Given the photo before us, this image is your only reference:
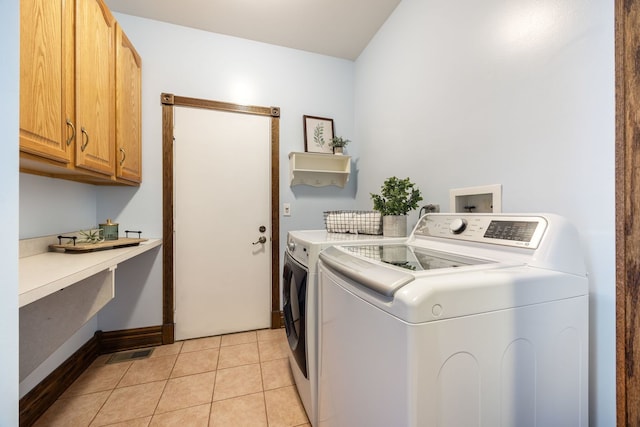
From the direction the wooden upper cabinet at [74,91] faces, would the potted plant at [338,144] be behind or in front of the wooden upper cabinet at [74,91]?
in front

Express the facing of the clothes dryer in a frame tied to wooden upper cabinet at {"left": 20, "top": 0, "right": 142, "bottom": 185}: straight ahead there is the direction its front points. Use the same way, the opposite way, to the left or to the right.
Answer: the opposite way

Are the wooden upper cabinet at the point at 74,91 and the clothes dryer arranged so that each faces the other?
yes

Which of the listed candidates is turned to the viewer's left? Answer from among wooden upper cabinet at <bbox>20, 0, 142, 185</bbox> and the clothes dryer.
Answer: the clothes dryer

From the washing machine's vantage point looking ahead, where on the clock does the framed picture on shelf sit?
The framed picture on shelf is roughly at 3 o'clock from the washing machine.

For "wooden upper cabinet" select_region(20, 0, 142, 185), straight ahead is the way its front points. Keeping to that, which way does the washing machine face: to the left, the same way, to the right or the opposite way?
the opposite way

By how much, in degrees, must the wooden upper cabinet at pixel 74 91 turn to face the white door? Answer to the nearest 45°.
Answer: approximately 90° to its left

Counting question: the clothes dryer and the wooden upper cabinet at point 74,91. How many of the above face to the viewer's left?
1

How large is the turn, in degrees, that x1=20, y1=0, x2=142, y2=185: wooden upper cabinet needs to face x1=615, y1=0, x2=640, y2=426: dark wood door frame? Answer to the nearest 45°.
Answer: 0° — it already faces it

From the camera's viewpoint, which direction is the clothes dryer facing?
to the viewer's left

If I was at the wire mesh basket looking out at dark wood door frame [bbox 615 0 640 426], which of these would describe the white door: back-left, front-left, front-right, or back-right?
back-right

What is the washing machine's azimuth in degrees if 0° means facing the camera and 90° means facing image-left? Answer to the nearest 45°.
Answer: approximately 45°
